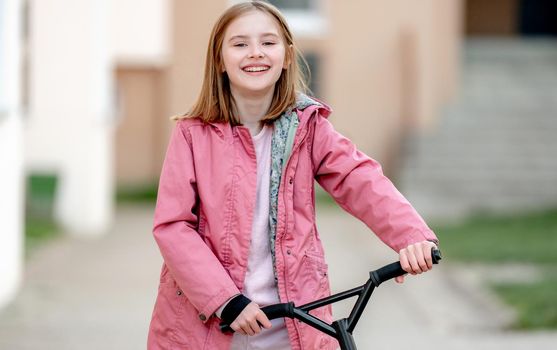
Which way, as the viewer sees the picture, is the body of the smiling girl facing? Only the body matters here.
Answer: toward the camera
